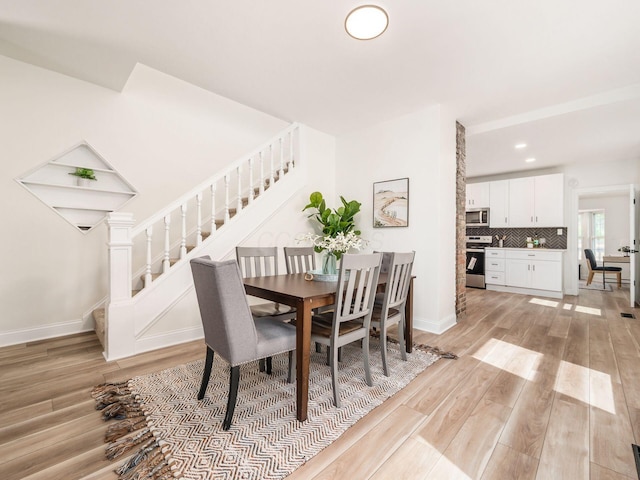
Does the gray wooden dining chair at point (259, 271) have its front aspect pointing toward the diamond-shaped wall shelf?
no

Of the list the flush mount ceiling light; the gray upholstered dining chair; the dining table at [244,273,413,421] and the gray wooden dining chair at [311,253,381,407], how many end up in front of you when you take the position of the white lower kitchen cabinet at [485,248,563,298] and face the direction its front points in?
4

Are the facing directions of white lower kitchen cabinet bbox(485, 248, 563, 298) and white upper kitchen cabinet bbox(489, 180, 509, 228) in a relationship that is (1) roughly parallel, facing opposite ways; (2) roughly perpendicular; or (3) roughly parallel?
roughly parallel

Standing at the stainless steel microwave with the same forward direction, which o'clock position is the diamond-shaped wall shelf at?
The diamond-shaped wall shelf is roughly at 1 o'clock from the stainless steel microwave.

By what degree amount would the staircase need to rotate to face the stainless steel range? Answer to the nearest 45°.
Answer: approximately 135° to its left

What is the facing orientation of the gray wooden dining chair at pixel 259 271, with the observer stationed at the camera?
facing the viewer and to the right of the viewer

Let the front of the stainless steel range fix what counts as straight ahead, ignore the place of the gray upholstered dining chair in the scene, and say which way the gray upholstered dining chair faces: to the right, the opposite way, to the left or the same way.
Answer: the opposite way

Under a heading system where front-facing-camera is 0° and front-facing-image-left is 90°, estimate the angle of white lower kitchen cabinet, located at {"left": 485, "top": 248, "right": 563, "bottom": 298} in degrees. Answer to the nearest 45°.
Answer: approximately 0°

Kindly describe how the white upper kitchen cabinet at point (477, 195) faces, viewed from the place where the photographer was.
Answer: facing the viewer

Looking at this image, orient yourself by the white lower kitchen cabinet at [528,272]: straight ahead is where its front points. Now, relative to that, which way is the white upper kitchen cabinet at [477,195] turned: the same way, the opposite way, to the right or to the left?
the same way

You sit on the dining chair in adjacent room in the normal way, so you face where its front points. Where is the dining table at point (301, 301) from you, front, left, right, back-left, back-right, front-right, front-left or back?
right

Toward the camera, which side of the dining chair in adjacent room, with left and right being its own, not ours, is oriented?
right

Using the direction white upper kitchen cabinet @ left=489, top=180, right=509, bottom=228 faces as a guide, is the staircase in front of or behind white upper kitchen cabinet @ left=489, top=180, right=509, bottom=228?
in front

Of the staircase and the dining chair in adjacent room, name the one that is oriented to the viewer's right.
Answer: the dining chair in adjacent room

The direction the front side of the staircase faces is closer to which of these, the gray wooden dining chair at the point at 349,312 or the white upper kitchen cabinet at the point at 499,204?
the gray wooden dining chair

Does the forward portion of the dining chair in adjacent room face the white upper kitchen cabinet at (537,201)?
no

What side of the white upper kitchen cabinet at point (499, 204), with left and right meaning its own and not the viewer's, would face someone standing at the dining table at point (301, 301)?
front

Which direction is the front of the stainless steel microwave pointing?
toward the camera
